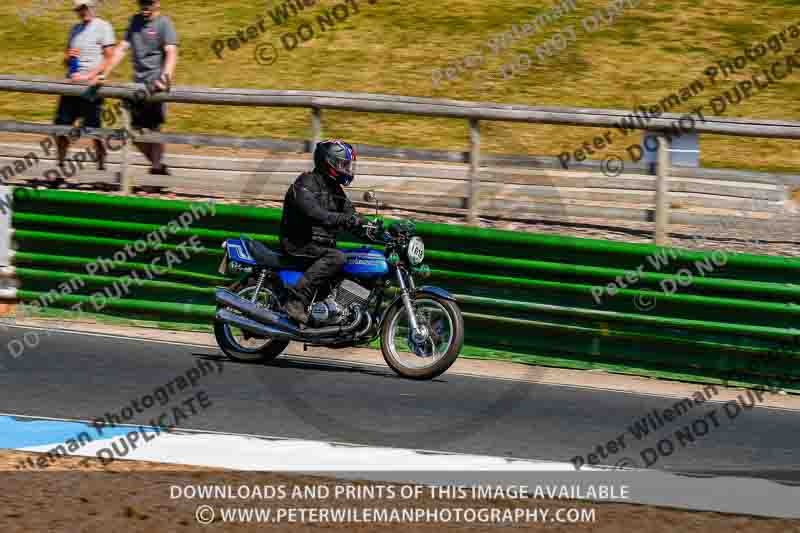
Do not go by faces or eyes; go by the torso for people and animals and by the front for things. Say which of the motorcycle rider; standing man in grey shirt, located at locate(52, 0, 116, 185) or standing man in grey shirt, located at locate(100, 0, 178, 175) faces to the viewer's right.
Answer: the motorcycle rider

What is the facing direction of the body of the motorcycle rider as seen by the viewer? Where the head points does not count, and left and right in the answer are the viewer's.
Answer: facing to the right of the viewer

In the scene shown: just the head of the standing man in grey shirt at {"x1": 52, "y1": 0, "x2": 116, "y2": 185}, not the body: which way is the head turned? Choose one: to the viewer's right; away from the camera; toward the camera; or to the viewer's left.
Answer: toward the camera

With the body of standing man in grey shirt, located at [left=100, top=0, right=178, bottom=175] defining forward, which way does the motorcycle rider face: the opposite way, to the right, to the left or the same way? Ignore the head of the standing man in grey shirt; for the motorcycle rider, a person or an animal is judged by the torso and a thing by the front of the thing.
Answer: to the left

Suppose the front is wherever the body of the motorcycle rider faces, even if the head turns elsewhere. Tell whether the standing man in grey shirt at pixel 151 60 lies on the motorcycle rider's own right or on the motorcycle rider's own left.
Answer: on the motorcycle rider's own left

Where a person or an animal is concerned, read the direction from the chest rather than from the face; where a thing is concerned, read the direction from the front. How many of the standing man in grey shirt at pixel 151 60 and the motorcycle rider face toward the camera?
1

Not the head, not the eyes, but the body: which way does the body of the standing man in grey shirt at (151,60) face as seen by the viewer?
toward the camera

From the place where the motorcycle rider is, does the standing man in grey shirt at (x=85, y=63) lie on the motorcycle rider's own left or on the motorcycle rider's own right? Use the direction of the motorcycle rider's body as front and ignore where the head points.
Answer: on the motorcycle rider's own left

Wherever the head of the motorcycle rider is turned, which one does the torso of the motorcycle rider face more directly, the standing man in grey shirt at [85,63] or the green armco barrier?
the green armco barrier

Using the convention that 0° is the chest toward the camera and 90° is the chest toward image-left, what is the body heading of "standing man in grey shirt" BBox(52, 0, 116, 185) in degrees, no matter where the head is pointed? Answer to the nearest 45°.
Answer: approximately 45°

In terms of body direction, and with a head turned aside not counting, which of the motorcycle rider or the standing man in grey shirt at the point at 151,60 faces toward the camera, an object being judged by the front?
the standing man in grey shirt

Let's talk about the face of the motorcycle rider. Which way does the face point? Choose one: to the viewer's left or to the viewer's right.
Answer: to the viewer's right
